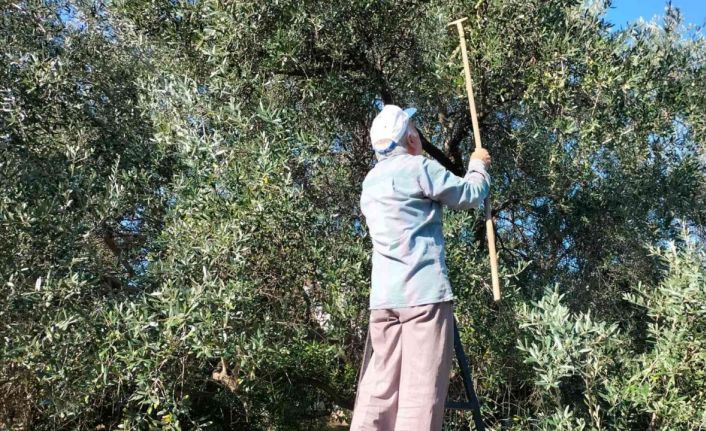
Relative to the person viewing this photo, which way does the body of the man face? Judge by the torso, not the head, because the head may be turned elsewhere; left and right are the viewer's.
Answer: facing away from the viewer and to the right of the viewer

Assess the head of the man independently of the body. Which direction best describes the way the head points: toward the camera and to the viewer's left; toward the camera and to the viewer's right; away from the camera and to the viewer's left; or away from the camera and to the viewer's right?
away from the camera and to the viewer's right
